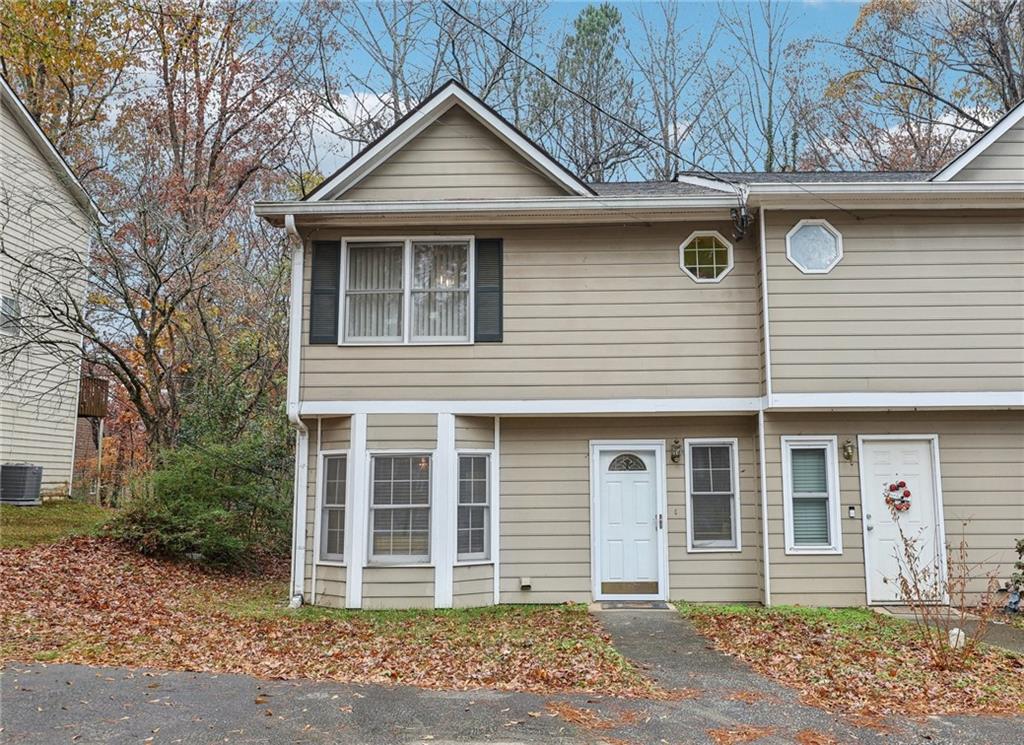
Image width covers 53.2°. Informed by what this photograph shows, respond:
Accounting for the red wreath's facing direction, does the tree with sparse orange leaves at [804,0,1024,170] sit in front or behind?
behind

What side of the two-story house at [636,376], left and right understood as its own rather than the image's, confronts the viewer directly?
front

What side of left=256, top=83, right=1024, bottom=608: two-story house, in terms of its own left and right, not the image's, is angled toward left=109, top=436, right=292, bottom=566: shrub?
right

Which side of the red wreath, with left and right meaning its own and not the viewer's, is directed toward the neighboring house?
right

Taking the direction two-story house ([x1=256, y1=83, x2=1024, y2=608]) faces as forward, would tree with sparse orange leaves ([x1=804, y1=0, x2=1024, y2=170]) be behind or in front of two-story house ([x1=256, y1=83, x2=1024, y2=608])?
behind

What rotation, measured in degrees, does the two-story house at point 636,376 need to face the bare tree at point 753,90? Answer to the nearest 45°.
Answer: approximately 180°

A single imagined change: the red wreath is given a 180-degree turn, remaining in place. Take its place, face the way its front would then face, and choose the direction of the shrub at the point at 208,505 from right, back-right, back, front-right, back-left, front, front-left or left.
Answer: left

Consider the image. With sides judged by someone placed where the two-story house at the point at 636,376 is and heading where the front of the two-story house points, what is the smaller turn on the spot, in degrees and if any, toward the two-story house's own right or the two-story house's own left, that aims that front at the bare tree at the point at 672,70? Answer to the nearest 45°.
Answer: approximately 180°

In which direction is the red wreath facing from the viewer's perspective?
toward the camera
